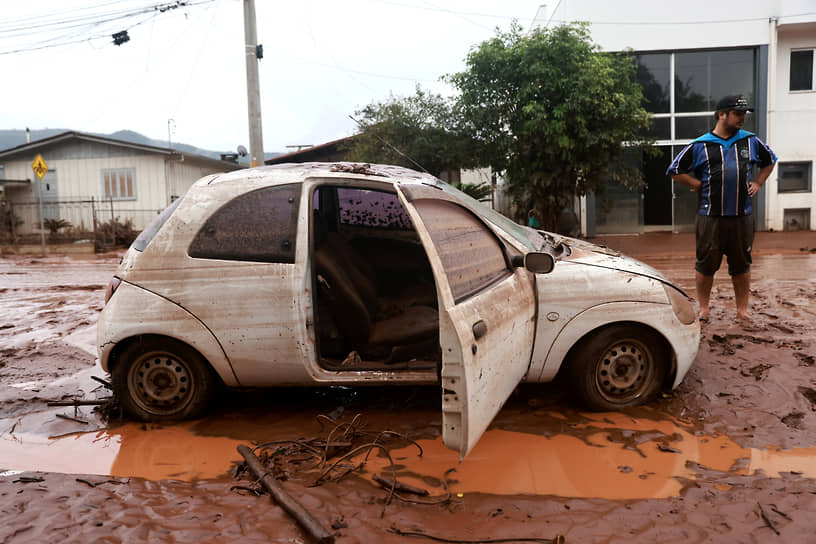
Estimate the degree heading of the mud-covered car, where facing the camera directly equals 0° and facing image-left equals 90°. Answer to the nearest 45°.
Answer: approximately 270°

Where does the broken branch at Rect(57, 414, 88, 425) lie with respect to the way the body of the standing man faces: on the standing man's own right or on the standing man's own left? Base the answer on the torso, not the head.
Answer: on the standing man's own right

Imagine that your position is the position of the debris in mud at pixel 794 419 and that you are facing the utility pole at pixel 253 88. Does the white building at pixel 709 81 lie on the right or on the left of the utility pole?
right

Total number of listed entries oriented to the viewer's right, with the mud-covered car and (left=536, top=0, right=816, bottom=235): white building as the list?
1

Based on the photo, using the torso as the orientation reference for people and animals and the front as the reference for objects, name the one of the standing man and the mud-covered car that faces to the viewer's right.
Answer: the mud-covered car

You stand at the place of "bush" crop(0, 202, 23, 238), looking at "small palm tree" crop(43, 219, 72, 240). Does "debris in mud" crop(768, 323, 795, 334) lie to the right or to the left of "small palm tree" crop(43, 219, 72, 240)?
right

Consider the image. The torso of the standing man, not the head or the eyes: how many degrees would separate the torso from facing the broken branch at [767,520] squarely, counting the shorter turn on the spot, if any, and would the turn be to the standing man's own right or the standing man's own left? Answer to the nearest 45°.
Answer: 0° — they already face it

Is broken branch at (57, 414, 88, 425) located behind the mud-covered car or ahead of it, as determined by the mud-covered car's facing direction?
behind

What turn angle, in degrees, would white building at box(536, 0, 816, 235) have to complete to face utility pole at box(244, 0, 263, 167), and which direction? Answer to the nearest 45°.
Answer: approximately 45° to its right

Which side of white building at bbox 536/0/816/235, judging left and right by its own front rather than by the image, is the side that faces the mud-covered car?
front

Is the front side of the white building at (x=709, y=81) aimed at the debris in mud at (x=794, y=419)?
yes
